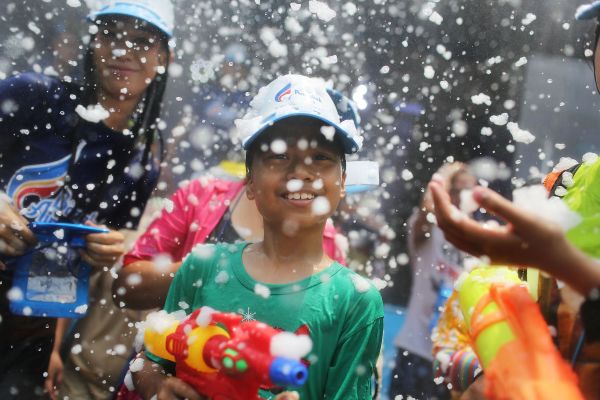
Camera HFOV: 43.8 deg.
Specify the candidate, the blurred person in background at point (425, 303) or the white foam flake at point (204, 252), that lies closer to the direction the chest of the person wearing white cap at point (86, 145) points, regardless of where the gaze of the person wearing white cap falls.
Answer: the white foam flake

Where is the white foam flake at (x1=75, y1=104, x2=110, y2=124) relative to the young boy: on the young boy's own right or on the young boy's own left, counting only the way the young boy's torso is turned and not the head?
on the young boy's own right

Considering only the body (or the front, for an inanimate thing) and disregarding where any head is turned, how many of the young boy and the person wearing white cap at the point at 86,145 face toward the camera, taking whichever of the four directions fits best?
2

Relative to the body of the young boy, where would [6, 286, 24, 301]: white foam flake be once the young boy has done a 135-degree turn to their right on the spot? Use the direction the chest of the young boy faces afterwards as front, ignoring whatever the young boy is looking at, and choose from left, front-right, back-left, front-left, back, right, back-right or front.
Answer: front

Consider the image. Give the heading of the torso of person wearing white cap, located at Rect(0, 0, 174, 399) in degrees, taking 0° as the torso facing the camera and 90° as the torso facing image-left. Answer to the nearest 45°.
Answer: approximately 0°

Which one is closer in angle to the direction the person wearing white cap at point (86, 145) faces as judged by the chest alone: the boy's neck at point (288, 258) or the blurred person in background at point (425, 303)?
the boy's neck

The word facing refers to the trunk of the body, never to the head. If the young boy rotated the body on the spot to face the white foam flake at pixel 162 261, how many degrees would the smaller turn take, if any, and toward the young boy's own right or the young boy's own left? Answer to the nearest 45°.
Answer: approximately 135° to the young boy's own right
